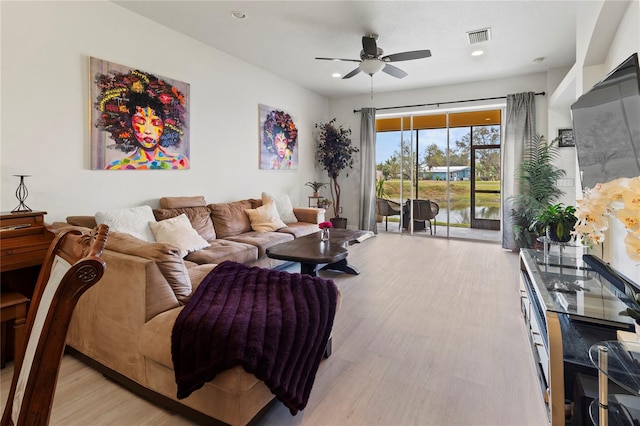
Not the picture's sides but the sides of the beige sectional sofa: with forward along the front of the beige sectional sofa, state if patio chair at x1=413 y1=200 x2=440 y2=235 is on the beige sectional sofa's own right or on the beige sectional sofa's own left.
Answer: on the beige sectional sofa's own left

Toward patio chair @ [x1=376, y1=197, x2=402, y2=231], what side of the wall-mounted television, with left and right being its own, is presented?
right

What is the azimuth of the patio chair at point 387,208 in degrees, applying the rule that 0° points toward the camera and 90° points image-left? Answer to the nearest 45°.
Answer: approximately 225°

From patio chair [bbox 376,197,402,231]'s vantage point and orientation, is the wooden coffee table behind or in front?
behind

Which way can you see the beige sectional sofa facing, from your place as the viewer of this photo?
facing the viewer and to the right of the viewer

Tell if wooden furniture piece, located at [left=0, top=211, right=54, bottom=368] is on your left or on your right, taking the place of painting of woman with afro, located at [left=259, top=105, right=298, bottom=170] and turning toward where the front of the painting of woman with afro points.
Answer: on your right

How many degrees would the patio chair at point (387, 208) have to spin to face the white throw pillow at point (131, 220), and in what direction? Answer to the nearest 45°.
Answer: approximately 180°

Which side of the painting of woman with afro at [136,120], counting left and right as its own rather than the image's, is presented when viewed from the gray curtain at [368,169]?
left

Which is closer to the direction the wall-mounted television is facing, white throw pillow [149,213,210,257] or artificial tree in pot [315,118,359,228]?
the white throw pillow

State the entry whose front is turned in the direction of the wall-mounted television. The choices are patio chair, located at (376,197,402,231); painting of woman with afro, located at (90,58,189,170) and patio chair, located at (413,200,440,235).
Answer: the painting of woman with afro

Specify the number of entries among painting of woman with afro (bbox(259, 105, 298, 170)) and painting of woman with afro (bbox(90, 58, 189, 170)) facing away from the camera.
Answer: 0

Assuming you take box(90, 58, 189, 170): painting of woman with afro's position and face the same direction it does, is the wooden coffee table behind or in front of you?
in front

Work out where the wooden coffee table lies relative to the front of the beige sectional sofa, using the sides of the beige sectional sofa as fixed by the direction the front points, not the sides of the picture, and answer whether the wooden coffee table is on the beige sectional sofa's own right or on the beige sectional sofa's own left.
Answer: on the beige sectional sofa's own left
